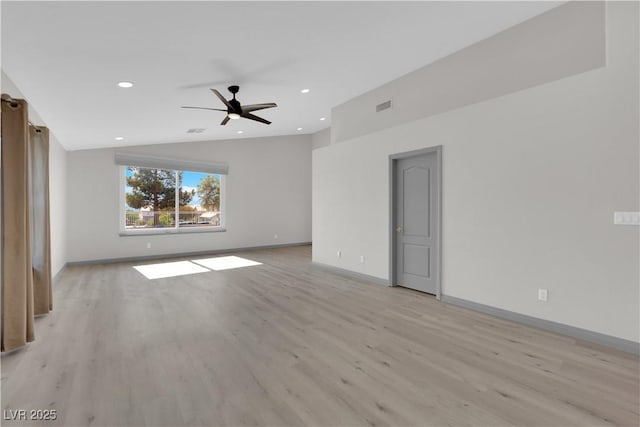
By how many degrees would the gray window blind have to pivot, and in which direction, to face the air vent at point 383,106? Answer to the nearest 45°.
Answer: approximately 45° to its left

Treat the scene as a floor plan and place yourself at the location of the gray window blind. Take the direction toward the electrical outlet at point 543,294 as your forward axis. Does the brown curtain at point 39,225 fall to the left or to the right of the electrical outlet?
right

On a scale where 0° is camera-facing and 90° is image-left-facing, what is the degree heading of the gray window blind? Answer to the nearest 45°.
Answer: approximately 0°

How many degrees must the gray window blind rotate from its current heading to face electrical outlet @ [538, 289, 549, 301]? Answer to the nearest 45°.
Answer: approximately 45° to its left
